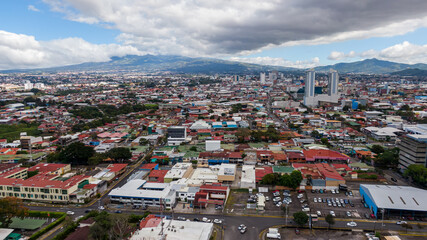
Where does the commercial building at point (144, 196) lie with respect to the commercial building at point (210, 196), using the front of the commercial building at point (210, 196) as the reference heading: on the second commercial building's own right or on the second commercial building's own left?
on the second commercial building's own right

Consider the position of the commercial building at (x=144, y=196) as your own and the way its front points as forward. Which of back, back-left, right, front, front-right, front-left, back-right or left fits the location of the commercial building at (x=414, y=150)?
left

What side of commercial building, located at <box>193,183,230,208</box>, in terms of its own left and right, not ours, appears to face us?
front

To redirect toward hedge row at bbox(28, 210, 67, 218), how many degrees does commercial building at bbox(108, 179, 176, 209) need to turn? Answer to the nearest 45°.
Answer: approximately 90° to its right

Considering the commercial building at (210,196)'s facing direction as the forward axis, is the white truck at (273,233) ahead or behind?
ahead

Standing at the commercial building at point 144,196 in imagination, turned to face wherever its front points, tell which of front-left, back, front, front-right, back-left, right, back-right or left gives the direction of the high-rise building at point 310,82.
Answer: back-left

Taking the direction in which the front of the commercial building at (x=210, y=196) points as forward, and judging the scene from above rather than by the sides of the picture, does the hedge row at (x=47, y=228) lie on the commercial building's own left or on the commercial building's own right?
on the commercial building's own right

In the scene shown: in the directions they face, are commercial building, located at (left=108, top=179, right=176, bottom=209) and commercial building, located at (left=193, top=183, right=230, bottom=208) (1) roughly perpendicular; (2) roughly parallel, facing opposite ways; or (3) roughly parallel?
roughly parallel

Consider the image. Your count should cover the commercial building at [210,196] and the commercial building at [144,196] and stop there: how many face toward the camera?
2

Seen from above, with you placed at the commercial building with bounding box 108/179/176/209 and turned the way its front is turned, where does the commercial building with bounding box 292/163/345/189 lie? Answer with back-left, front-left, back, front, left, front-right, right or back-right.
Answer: left

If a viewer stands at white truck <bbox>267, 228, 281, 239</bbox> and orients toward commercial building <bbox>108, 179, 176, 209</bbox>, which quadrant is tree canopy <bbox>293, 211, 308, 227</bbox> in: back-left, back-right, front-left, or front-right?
back-right

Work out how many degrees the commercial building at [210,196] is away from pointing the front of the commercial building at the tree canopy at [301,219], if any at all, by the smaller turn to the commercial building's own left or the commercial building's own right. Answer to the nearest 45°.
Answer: approximately 45° to the commercial building's own left

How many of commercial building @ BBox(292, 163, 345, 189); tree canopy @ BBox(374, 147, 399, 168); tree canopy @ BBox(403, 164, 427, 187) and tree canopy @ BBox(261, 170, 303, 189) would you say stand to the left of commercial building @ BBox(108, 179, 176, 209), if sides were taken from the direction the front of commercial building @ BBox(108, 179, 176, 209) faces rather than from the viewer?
4

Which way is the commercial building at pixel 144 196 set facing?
toward the camera

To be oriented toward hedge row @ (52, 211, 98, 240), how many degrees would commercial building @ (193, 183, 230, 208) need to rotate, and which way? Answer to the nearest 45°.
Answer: approximately 45° to its right
